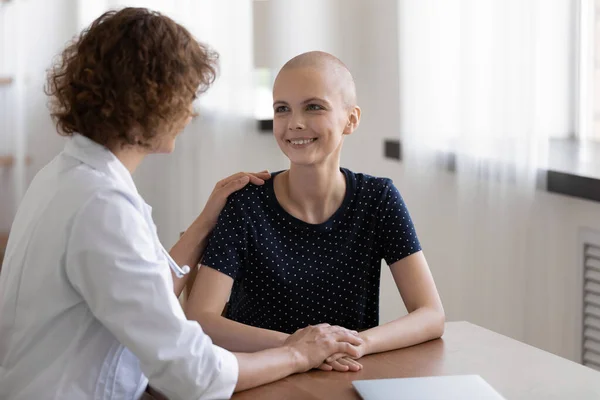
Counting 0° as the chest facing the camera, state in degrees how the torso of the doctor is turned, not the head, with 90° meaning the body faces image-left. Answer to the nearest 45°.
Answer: approximately 225°

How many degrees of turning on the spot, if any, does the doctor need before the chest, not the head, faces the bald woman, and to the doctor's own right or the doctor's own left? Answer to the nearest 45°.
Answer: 0° — they already face them

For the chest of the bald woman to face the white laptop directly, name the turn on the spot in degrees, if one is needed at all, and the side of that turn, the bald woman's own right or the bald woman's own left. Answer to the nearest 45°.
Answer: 0° — they already face it

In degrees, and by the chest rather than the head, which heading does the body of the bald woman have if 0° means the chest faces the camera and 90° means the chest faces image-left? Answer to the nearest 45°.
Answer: approximately 0°

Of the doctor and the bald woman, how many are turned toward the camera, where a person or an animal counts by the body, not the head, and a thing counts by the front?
1

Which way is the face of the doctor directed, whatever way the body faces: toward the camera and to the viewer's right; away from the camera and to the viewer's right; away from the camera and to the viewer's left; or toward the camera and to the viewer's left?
away from the camera and to the viewer's right
